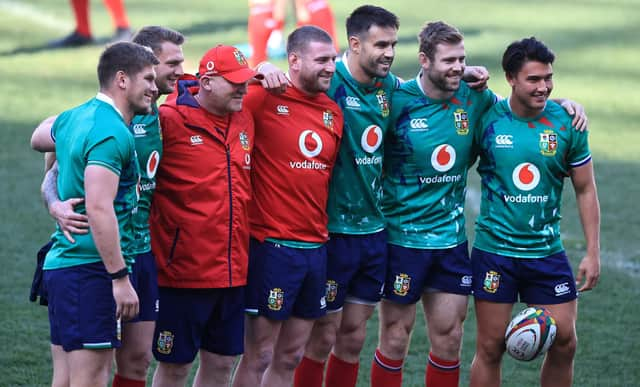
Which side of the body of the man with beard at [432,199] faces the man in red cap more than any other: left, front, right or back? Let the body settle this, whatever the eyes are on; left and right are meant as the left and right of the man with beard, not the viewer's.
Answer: right

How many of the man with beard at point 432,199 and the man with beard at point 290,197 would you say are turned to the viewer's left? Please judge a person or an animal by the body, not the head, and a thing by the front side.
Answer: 0

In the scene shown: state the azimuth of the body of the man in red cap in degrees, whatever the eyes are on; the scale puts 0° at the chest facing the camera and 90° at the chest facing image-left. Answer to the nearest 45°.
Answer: approximately 315°

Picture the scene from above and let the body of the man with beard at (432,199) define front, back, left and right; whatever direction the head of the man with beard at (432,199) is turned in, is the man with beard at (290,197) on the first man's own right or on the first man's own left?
on the first man's own right

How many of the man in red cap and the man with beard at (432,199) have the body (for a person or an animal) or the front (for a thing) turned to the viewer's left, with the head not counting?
0

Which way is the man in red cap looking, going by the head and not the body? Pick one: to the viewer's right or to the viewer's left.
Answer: to the viewer's right

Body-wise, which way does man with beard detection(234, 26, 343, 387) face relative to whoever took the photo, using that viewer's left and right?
facing the viewer and to the right of the viewer
